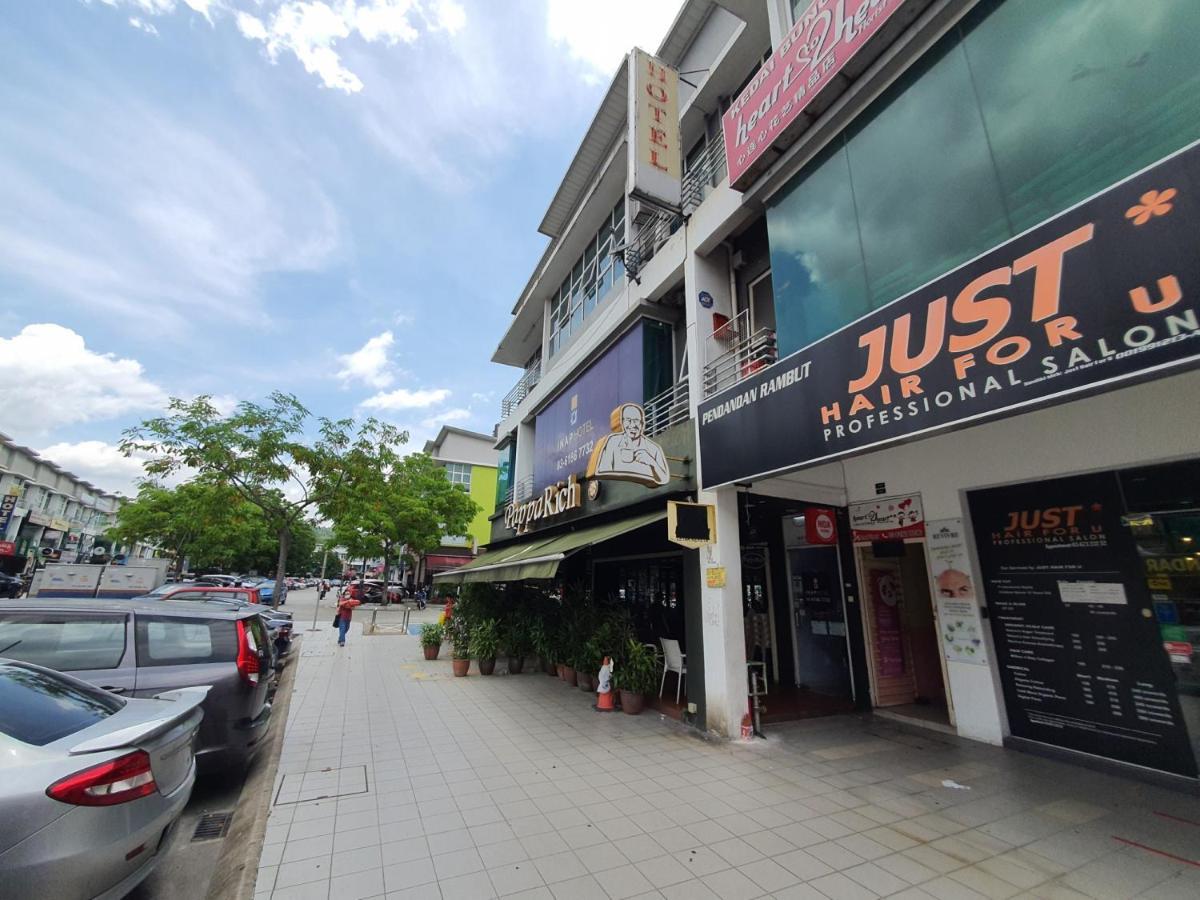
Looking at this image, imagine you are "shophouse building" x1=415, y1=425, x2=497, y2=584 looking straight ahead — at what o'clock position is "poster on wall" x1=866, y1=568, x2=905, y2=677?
The poster on wall is roughly at 10 o'clock from the shophouse building.

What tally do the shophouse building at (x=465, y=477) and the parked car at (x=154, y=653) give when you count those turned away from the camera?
0

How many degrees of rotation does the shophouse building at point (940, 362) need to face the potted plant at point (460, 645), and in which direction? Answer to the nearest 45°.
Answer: approximately 45° to its right

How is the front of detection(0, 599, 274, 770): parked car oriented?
to the viewer's left

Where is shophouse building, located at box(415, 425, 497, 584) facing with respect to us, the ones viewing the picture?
facing the viewer and to the left of the viewer

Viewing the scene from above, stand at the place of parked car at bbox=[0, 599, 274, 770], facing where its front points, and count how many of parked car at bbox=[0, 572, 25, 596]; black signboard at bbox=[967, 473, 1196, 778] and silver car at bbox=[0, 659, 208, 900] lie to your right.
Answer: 1

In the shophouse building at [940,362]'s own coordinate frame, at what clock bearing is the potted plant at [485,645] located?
The potted plant is roughly at 2 o'clock from the shophouse building.

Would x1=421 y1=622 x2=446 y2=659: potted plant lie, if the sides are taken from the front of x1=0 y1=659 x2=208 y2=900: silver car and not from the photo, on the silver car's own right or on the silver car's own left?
on the silver car's own right

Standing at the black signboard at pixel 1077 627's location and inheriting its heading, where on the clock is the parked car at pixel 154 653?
The parked car is roughly at 12 o'clock from the black signboard.

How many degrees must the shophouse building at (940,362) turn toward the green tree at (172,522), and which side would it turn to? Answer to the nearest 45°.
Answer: approximately 45° to its right

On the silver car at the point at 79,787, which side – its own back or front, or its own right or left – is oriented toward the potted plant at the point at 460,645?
right

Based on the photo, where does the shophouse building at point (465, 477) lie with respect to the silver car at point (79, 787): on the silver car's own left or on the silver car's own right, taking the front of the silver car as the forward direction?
on the silver car's own right
